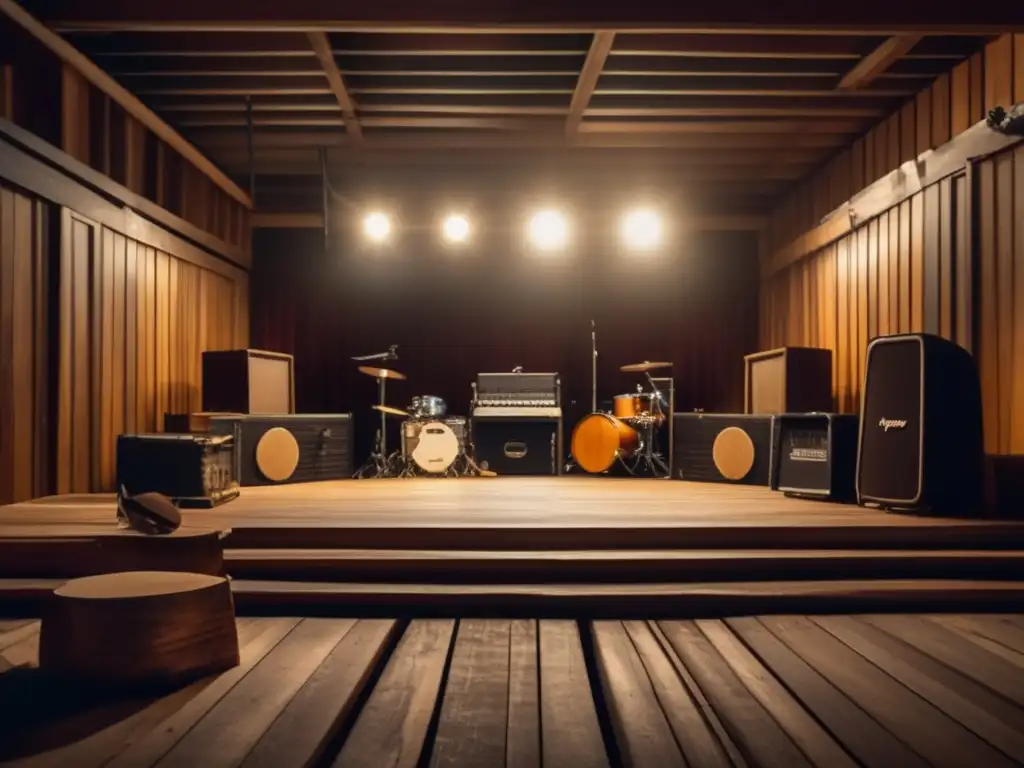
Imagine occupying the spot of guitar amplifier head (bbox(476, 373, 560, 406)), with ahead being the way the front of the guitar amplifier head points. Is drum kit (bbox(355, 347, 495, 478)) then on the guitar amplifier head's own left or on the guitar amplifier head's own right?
on the guitar amplifier head's own right

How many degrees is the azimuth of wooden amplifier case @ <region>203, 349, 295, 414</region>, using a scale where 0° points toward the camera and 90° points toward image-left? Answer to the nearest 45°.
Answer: approximately 315°

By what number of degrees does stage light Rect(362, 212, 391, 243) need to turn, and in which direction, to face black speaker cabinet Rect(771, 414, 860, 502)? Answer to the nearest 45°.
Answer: approximately 45° to its left

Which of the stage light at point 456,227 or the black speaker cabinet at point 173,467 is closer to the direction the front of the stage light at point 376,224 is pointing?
the black speaker cabinet

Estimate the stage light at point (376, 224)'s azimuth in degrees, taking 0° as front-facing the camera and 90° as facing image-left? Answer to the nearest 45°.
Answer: approximately 0°

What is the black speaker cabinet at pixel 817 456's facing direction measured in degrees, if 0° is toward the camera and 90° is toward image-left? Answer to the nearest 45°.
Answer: approximately 45°

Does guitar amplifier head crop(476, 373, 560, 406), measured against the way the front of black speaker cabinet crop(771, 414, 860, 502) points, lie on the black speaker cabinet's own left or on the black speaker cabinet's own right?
on the black speaker cabinet's own right

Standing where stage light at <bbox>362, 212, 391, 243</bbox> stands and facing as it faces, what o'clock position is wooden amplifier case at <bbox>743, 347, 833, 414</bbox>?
The wooden amplifier case is roughly at 10 o'clock from the stage light.
